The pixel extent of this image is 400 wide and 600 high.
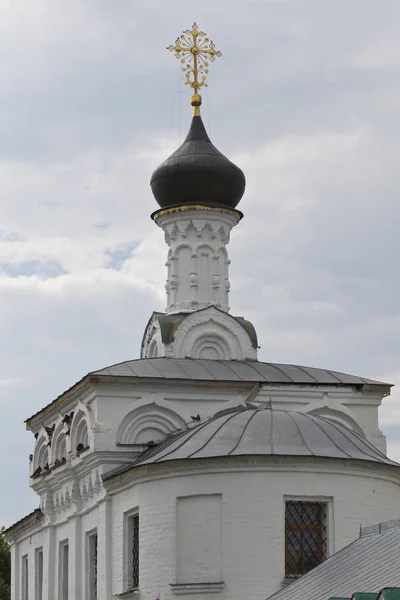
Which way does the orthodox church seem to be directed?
away from the camera
